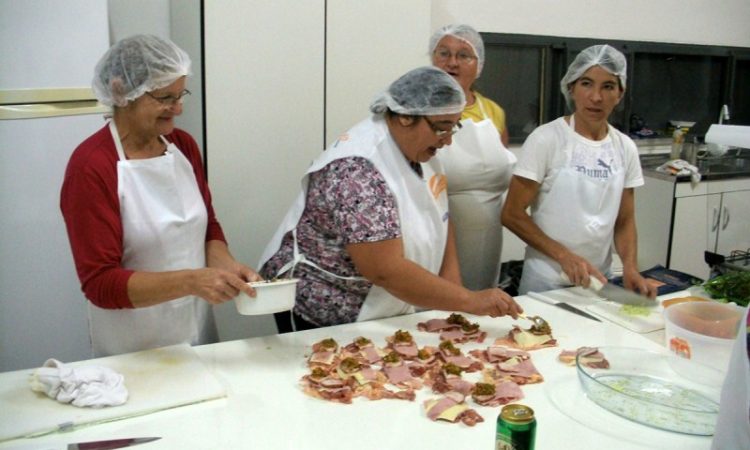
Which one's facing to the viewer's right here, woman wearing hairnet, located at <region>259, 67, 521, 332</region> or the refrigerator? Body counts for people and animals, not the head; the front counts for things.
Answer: the woman wearing hairnet

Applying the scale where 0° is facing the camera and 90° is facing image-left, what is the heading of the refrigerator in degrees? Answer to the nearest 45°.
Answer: approximately 0°

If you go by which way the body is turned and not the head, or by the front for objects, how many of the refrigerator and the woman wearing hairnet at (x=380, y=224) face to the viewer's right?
1

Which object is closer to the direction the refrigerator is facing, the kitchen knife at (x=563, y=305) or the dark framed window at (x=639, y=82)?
the kitchen knife

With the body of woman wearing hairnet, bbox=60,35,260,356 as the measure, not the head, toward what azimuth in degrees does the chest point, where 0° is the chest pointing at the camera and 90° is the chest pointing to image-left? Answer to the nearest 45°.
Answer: approximately 315°

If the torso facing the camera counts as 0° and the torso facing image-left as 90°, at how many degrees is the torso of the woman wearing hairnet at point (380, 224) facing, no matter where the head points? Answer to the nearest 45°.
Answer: approximately 270°
